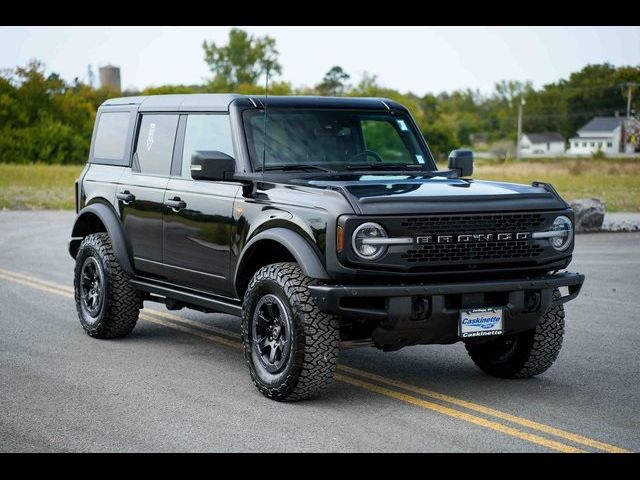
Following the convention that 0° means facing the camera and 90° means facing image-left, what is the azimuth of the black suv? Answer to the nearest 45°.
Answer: approximately 315°

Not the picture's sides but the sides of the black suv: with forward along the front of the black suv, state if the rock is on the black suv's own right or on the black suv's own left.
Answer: on the black suv's own left
